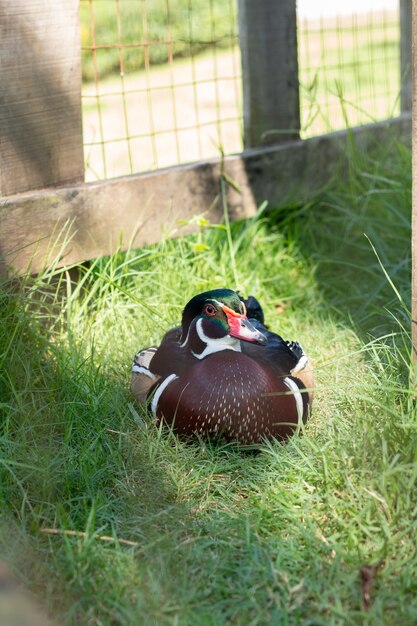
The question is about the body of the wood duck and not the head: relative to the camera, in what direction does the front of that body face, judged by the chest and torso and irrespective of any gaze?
toward the camera

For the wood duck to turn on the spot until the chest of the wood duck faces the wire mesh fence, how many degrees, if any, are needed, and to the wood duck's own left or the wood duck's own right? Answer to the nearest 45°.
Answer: approximately 180°
